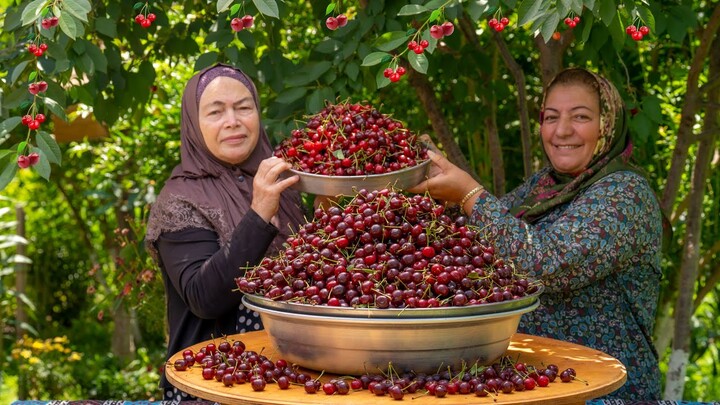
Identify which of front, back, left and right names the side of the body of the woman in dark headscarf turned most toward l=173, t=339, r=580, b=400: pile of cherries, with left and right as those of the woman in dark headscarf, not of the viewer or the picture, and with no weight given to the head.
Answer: front

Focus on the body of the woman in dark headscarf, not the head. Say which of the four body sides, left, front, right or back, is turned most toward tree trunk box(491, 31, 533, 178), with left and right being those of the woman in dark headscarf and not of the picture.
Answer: left

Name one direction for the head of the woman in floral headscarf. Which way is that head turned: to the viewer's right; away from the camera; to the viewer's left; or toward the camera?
toward the camera

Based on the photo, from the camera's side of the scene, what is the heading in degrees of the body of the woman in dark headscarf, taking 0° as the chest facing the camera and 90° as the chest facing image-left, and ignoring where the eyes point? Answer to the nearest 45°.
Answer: approximately 315°

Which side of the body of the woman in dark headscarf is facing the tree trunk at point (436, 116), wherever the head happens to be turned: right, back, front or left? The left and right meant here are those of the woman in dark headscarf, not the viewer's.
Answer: left

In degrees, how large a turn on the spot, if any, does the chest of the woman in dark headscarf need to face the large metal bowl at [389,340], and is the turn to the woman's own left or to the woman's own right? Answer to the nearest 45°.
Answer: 0° — they already face it

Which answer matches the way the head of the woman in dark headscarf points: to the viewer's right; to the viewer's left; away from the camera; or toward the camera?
toward the camera

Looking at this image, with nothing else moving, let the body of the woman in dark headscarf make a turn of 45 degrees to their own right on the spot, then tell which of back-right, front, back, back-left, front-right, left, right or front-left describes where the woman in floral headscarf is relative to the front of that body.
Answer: left

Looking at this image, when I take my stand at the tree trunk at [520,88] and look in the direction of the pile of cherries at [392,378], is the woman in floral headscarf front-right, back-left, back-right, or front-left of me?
front-left

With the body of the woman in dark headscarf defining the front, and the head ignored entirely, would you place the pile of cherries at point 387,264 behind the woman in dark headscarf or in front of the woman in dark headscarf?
in front

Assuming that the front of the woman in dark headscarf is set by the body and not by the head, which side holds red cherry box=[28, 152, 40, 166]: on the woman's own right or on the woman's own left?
on the woman's own right

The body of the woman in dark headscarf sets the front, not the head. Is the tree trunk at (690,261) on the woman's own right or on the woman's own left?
on the woman's own left
